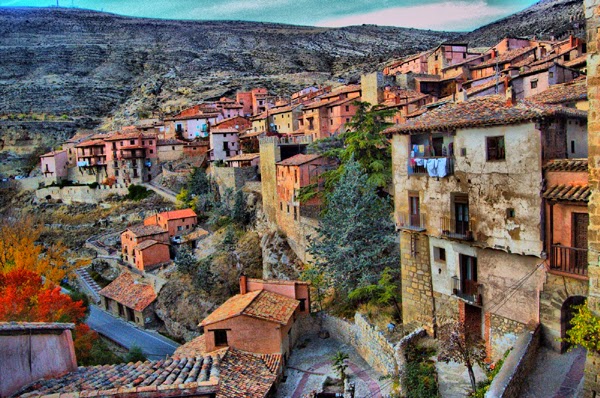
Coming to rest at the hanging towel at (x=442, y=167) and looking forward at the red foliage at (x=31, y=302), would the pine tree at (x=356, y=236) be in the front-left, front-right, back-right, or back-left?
front-right

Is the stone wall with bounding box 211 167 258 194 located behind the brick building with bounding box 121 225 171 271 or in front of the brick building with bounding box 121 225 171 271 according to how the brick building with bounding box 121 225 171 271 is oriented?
behind

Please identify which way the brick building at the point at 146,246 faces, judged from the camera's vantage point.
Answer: facing the viewer and to the left of the viewer

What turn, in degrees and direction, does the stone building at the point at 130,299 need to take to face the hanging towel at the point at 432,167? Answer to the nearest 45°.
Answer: approximately 45° to its left

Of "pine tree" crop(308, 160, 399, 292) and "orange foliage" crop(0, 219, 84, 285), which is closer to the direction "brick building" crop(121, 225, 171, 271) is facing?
the orange foliage

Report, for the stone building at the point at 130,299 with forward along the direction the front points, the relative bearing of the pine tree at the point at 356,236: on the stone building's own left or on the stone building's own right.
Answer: on the stone building's own left

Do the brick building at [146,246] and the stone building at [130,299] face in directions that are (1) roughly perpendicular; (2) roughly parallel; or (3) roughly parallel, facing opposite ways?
roughly parallel

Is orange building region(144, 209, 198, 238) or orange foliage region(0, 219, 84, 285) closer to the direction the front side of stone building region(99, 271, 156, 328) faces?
the orange foliage

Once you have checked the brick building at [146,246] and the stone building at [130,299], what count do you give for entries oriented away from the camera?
0

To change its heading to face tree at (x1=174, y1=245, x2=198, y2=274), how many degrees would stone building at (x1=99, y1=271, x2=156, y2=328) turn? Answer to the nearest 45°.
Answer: approximately 180°

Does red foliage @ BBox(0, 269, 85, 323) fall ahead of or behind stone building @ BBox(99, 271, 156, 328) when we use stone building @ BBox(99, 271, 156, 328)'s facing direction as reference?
ahead

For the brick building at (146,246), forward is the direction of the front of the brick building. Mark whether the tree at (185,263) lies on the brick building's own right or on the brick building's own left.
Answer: on the brick building's own left

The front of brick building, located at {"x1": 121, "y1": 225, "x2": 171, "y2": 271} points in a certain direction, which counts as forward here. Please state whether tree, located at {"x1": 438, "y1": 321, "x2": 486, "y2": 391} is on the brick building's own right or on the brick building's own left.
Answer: on the brick building's own left

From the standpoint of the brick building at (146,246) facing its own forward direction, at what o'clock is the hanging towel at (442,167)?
The hanging towel is roughly at 10 o'clock from the brick building.

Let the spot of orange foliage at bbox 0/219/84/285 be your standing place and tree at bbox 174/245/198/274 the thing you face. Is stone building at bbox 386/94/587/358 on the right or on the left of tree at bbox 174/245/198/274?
right

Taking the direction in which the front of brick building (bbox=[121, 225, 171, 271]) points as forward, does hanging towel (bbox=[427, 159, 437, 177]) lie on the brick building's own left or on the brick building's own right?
on the brick building's own left
